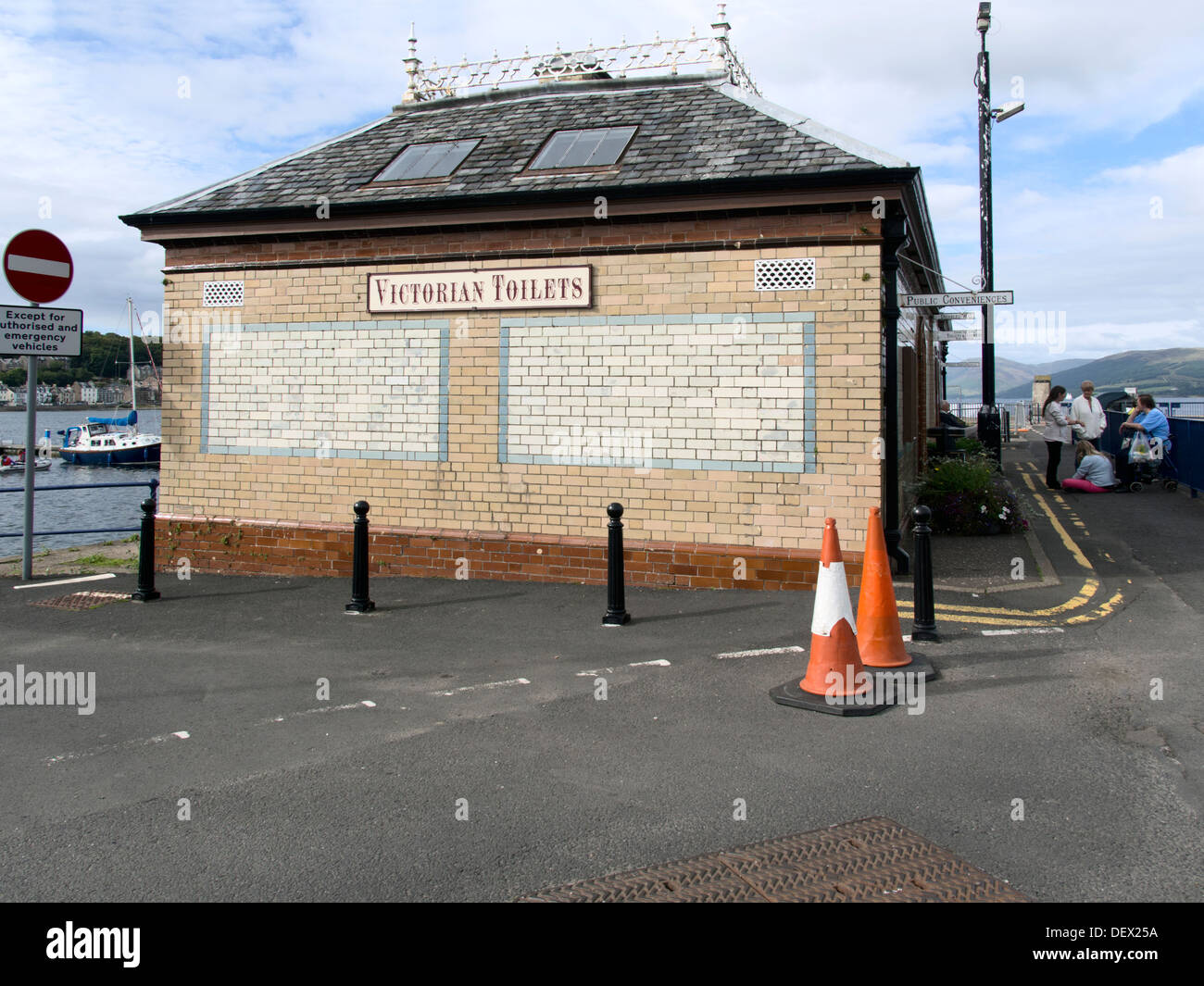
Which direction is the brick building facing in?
toward the camera

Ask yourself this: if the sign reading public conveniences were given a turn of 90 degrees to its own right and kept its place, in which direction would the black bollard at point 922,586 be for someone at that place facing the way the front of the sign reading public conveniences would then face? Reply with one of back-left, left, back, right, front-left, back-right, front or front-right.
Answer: left

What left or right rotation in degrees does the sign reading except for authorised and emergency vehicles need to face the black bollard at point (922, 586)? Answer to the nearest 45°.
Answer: approximately 45° to its left

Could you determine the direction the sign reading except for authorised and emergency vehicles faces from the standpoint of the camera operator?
facing the viewer

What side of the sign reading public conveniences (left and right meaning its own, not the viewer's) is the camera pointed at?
front

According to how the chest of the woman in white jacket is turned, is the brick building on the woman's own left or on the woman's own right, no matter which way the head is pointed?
on the woman's own right

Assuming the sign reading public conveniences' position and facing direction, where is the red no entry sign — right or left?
on its right

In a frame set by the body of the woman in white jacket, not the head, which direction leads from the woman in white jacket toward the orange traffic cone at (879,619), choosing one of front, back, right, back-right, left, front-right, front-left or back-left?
right
